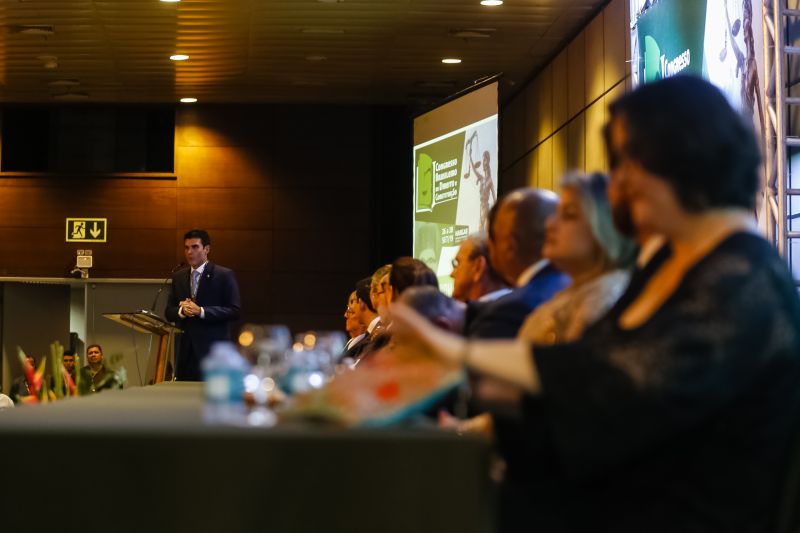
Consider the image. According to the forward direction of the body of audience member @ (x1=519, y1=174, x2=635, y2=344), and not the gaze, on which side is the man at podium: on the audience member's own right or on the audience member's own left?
on the audience member's own right

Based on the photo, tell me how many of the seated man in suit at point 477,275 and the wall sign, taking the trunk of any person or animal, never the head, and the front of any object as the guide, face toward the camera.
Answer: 1

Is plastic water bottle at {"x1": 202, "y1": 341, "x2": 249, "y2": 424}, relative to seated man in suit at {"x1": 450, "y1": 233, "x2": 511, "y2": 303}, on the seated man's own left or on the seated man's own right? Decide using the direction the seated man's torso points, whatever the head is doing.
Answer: on the seated man's own left

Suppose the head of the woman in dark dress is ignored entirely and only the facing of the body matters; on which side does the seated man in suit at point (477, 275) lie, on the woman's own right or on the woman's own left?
on the woman's own right

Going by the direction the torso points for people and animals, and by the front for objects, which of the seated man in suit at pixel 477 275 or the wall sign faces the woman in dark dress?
the wall sign

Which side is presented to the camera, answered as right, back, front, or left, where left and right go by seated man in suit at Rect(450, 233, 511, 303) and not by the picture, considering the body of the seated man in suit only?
left

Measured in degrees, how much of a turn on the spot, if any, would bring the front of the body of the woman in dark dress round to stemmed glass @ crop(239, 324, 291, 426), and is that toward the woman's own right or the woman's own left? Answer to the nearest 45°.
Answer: approximately 45° to the woman's own right

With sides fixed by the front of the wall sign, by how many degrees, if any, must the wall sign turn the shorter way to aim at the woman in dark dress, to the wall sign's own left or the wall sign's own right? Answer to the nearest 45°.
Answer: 0° — it already faces them

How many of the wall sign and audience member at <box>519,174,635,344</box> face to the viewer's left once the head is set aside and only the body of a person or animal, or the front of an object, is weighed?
1

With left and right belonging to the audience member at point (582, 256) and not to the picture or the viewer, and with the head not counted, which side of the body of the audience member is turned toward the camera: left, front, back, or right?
left

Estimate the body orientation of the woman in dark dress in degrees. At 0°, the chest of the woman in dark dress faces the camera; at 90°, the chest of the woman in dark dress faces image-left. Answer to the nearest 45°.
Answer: approximately 90°

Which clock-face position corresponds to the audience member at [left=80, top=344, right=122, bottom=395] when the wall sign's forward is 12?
The audience member is roughly at 12 o'clock from the wall sign.

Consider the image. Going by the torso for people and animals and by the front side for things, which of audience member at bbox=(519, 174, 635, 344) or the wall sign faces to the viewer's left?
the audience member

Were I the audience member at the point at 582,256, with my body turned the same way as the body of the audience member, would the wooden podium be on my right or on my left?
on my right
